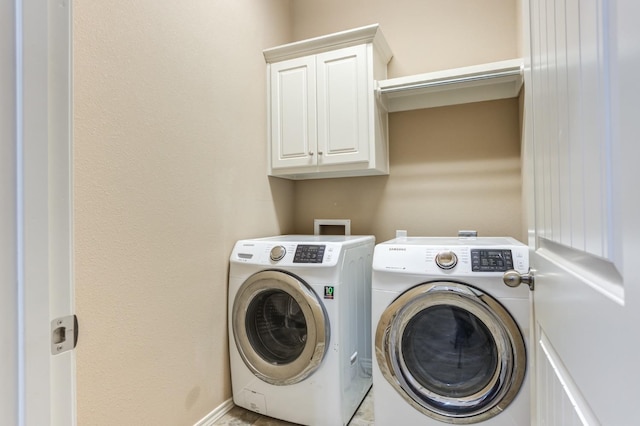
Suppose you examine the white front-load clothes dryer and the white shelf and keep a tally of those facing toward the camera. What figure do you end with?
2

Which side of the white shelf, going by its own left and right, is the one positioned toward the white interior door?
front

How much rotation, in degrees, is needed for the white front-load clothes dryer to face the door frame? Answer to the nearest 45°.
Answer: approximately 45° to its right

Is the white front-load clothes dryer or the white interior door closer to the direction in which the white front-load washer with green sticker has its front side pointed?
the white interior door

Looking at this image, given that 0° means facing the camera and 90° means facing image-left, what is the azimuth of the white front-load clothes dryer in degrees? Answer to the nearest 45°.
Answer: approximately 0°

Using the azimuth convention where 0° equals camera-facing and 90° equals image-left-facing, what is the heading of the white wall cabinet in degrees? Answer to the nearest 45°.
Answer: approximately 45°
